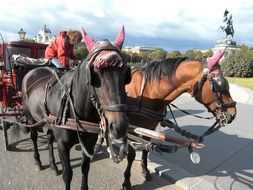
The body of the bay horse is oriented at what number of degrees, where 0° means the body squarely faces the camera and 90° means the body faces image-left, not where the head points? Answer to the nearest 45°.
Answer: approximately 270°

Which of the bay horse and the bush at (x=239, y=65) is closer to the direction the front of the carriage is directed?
the bay horse

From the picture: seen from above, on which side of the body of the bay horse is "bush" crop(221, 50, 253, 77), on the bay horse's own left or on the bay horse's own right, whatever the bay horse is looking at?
on the bay horse's own left

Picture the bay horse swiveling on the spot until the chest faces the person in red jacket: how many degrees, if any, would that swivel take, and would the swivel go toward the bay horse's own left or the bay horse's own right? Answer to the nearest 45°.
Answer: approximately 135° to the bay horse's own left

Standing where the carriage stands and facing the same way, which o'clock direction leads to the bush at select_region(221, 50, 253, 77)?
The bush is roughly at 9 o'clock from the carriage.

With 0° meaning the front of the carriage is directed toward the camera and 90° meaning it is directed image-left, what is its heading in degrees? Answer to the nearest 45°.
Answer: approximately 315°
